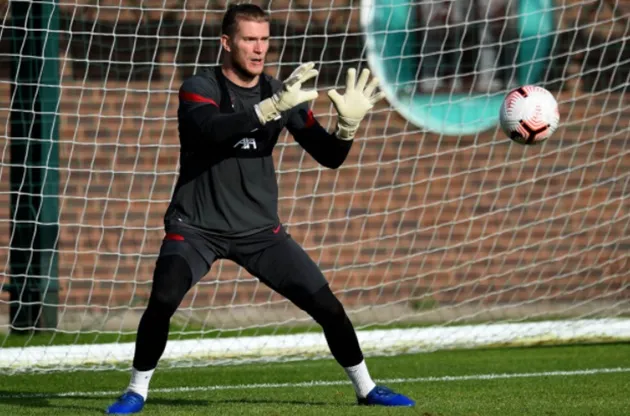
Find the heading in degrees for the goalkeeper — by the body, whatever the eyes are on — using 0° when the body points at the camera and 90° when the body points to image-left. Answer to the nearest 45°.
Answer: approximately 315°

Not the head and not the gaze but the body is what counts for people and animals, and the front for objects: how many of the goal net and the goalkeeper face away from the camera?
0

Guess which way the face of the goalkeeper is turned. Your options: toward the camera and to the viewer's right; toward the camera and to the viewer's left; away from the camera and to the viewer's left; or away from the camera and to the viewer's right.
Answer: toward the camera and to the viewer's right

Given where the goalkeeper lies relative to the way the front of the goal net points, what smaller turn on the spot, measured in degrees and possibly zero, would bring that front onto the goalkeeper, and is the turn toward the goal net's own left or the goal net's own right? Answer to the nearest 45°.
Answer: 0° — it already faces them

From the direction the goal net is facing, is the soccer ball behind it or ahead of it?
ahead

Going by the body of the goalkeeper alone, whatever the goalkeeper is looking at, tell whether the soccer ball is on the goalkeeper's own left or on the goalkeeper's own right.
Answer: on the goalkeeper's own left

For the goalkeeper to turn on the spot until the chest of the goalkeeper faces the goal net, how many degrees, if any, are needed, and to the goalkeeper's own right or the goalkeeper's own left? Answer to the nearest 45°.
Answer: approximately 135° to the goalkeeper's own left

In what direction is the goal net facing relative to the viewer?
toward the camera
